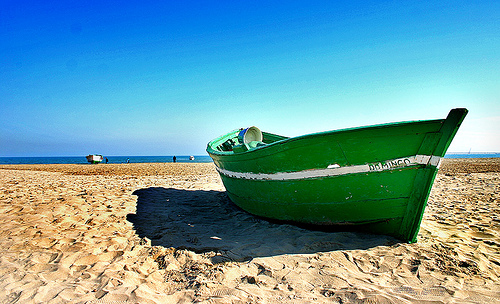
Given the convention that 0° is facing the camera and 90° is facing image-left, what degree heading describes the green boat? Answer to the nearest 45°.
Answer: approximately 315°

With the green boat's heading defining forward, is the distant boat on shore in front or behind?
behind
